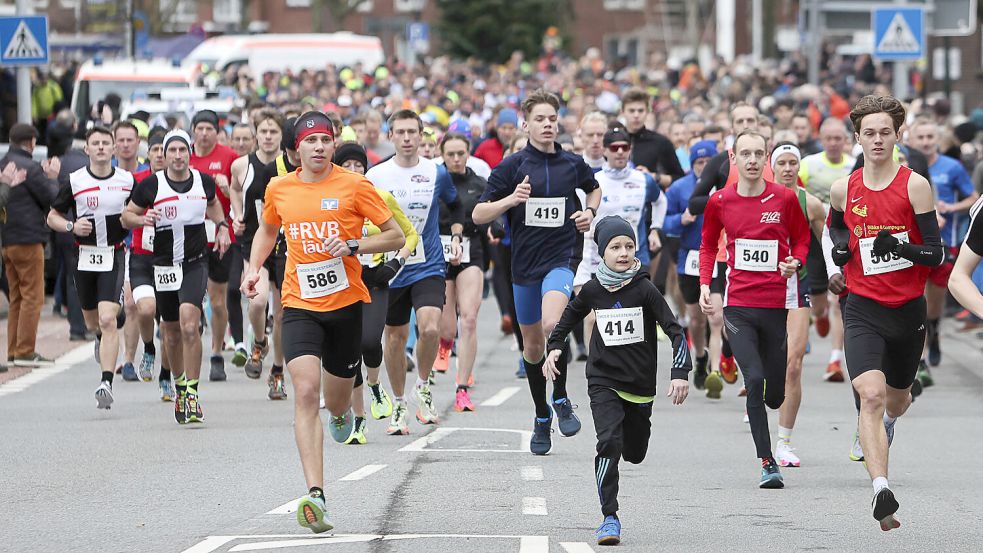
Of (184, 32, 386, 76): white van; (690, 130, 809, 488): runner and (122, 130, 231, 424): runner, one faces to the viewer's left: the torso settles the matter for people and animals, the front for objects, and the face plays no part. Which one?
the white van

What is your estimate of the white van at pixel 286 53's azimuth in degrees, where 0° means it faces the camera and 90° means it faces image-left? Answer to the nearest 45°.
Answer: approximately 90°

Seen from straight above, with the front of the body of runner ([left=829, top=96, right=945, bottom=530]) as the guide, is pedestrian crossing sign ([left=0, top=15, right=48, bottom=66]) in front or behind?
behind

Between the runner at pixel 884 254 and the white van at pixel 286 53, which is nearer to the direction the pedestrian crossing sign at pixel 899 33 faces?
the runner

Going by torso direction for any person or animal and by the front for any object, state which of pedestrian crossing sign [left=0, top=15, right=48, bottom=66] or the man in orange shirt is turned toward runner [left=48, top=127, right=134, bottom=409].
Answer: the pedestrian crossing sign

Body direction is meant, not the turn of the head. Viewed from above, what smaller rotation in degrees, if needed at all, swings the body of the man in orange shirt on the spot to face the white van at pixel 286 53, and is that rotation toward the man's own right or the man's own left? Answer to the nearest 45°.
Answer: approximately 180°

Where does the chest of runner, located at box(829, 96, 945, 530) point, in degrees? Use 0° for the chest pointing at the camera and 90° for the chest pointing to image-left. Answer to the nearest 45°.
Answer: approximately 0°

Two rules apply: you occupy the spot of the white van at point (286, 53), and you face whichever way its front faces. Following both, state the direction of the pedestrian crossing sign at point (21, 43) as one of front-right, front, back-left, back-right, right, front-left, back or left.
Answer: left

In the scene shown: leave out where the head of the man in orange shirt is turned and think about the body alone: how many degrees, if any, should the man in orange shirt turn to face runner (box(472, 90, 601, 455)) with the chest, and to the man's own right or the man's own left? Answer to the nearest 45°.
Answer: approximately 135° to the man's own left

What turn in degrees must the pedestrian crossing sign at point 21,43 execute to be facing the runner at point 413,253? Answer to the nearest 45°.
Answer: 0° — it already faces them

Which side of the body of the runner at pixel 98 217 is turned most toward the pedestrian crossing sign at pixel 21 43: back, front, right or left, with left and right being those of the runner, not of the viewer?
back

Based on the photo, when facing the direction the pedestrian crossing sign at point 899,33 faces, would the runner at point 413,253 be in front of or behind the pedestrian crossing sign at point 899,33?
in front
